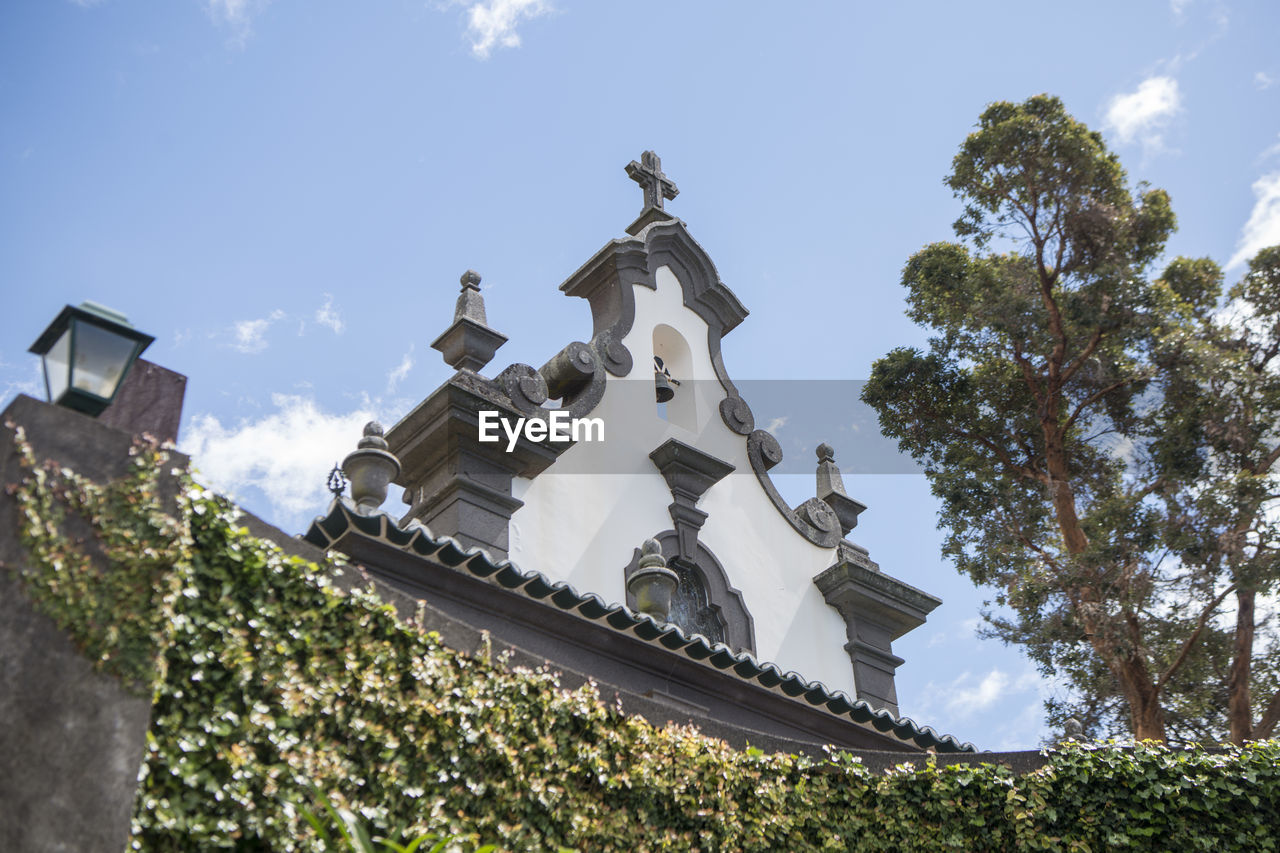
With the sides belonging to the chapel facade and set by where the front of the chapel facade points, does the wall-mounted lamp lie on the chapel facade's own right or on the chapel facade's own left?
on the chapel facade's own right

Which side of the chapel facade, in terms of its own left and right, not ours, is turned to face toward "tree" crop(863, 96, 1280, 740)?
left

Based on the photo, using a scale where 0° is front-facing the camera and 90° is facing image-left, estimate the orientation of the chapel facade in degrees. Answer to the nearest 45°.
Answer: approximately 315°
